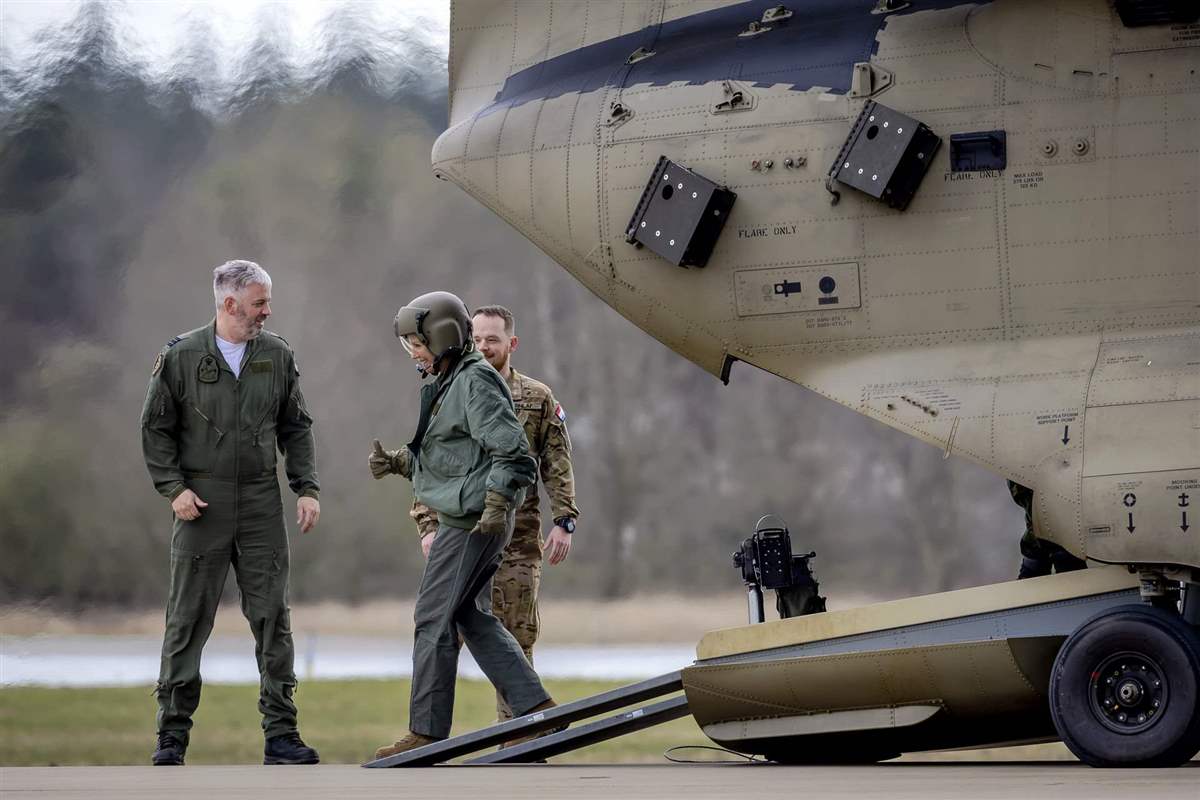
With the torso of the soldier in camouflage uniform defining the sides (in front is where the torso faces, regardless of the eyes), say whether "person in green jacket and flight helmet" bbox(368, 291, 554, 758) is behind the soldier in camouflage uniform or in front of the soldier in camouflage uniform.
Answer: in front

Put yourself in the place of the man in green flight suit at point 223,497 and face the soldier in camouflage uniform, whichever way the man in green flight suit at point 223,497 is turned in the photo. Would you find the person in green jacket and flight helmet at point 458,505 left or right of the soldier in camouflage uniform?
right

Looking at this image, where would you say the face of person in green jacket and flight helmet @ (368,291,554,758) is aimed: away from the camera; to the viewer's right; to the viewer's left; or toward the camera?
to the viewer's left

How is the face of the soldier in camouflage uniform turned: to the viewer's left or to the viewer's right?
to the viewer's left

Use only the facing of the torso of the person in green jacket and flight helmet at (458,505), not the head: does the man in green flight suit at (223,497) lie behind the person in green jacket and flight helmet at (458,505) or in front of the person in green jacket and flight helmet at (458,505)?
in front

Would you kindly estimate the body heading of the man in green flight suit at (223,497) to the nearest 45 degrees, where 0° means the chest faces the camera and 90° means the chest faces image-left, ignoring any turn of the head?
approximately 0°

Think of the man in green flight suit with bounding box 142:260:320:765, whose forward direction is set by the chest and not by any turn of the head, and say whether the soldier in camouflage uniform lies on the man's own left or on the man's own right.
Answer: on the man's own left

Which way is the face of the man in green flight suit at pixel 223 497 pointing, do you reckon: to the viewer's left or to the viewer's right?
to the viewer's right

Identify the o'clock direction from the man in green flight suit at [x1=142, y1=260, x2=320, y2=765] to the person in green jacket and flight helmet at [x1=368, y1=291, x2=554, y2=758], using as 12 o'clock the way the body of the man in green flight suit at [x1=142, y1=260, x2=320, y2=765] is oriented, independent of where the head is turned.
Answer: the person in green jacket and flight helmet at [x1=368, y1=291, x2=554, y2=758] is roughly at 10 o'clock from the man in green flight suit at [x1=142, y1=260, x2=320, y2=765].

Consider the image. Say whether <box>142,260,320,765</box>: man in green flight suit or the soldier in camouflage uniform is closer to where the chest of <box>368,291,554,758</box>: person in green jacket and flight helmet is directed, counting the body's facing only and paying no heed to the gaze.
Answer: the man in green flight suit

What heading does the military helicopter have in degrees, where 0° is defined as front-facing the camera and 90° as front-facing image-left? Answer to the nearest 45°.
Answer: approximately 270°

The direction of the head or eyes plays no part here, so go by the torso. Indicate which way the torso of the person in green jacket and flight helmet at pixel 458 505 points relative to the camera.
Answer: to the viewer's left
